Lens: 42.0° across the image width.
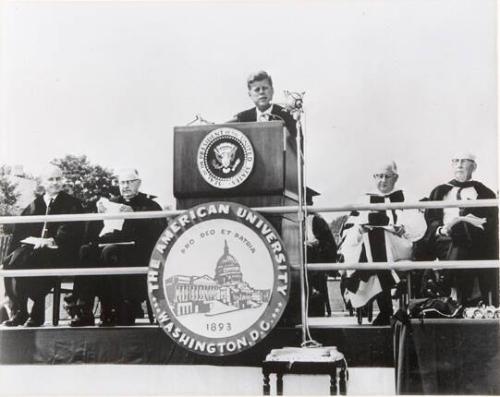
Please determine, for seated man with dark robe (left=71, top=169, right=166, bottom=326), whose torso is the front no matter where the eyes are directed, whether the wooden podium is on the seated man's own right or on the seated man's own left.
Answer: on the seated man's own left

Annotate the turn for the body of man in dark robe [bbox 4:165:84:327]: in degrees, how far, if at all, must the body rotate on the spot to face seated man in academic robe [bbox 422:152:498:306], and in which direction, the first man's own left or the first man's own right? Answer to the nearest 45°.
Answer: approximately 90° to the first man's own left

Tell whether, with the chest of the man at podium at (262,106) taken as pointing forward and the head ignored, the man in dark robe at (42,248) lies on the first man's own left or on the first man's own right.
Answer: on the first man's own right

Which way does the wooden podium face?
toward the camera

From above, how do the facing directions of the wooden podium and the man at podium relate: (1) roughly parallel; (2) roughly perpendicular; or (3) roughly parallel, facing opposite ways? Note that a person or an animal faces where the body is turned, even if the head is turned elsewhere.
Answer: roughly parallel

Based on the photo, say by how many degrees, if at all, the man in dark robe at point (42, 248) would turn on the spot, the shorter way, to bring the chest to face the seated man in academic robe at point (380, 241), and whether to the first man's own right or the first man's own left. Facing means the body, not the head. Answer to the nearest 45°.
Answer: approximately 90° to the first man's own left

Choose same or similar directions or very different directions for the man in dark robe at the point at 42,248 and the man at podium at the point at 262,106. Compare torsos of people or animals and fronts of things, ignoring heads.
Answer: same or similar directions

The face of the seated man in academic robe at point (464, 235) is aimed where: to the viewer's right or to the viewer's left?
to the viewer's left

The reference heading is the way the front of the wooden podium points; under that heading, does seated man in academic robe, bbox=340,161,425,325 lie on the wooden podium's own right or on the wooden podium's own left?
on the wooden podium's own left

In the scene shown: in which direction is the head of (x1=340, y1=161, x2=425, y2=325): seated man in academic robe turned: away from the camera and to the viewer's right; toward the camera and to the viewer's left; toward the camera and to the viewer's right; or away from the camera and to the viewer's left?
toward the camera and to the viewer's left

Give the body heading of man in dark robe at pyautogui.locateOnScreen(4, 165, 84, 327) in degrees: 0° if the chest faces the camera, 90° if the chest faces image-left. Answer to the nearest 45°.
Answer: approximately 45°

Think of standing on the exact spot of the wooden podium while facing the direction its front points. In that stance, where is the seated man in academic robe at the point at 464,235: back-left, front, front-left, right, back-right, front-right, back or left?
left

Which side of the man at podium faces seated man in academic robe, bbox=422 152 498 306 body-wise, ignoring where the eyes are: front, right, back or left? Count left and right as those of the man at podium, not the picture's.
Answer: left

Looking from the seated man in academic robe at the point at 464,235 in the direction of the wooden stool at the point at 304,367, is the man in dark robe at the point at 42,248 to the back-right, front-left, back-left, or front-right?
front-right

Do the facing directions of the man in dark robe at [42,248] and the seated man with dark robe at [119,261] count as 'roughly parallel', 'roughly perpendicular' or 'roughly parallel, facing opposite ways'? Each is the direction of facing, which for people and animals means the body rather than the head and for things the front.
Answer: roughly parallel

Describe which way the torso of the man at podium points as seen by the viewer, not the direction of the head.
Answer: toward the camera

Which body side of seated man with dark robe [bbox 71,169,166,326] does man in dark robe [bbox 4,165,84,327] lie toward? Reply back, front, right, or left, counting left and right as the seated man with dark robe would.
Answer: right

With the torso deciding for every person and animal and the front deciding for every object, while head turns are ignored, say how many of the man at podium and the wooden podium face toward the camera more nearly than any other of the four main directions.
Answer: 2
